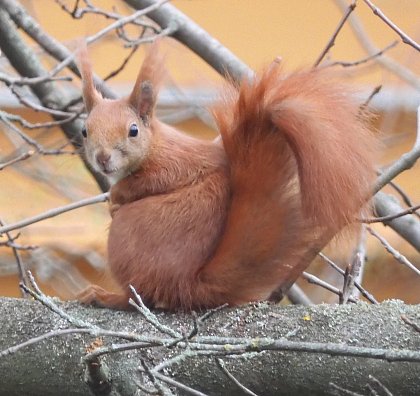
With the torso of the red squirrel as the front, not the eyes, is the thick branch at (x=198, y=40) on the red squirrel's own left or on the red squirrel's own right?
on the red squirrel's own right

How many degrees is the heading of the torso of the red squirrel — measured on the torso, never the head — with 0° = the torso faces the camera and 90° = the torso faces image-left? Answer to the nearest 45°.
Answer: approximately 90°
